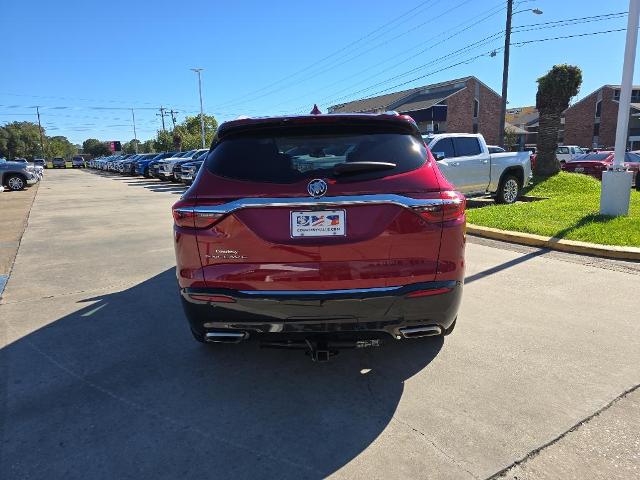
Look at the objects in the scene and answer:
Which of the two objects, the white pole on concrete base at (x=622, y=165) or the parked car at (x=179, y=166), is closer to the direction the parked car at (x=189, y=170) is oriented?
the white pole on concrete base

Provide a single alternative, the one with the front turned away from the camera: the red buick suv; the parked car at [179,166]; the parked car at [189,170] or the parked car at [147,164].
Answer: the red buick suv

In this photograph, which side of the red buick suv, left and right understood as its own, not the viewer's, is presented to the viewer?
back

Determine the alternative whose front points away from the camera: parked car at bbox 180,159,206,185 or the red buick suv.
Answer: the red buick suv

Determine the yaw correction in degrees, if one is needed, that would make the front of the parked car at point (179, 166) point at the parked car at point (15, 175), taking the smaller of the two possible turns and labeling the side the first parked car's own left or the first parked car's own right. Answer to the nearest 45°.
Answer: approximately 45° to the first parked car's own right

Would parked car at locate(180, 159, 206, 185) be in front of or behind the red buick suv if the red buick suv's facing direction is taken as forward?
in front

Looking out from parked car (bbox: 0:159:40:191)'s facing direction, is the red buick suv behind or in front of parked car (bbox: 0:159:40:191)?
in front
